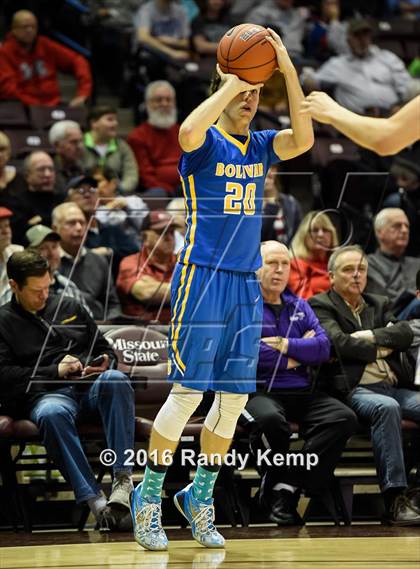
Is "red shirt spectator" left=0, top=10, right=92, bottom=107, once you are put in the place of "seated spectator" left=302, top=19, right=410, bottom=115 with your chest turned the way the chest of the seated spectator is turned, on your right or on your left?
on your right

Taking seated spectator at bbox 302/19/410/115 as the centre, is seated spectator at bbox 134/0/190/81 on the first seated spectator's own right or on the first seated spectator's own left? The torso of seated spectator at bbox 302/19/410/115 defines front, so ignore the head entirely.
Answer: on the first seated spectator's own right

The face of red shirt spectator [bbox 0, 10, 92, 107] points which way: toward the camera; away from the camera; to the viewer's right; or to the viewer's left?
toward the camera

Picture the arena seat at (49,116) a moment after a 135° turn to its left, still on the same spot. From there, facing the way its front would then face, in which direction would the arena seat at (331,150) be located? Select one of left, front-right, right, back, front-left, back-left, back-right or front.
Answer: front-right

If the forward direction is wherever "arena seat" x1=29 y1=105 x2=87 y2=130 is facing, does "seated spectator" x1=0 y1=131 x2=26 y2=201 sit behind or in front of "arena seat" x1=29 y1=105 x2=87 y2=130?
in front

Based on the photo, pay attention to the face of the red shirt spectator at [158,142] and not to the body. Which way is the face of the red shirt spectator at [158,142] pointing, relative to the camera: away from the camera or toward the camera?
toward the camera

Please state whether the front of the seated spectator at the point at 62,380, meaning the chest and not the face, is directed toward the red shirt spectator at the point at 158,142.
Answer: no

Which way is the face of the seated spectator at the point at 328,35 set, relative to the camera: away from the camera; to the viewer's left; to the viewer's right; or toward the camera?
toward the camera

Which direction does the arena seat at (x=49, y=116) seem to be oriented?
toward the camera

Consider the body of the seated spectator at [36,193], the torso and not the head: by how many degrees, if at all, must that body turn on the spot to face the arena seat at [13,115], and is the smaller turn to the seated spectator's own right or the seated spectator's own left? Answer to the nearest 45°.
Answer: approximately 135° to the seated spectator's own left

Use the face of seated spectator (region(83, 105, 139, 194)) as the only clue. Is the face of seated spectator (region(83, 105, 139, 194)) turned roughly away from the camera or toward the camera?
toward the camera

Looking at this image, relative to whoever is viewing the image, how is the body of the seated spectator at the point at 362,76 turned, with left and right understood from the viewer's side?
facing the viewer

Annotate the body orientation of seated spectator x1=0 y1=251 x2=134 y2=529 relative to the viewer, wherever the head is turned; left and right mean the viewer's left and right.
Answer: facing the viewer and to the right of the viewer

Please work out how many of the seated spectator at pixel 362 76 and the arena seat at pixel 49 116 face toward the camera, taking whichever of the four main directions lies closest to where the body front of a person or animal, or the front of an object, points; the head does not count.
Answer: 2

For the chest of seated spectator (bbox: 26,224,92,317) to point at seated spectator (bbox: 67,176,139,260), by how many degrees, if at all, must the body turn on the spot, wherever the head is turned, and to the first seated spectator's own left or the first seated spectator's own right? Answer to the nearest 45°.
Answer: approximately 135° to the first seated spectator's own left
